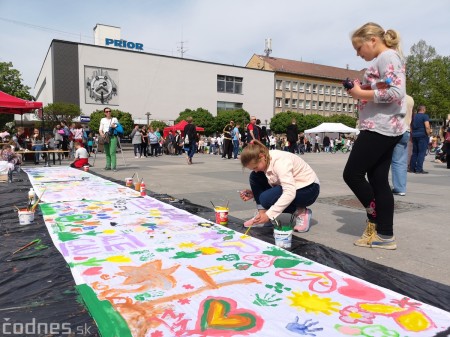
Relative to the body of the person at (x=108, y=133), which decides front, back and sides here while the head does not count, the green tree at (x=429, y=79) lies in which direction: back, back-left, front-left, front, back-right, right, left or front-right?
back-left

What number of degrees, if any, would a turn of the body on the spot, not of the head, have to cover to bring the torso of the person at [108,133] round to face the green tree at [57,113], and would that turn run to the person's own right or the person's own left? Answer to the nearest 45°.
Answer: approximately 180°

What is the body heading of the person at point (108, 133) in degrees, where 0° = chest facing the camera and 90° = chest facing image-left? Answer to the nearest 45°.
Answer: approximately 0°

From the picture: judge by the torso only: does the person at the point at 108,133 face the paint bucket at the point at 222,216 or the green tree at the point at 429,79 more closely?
the paint bucket

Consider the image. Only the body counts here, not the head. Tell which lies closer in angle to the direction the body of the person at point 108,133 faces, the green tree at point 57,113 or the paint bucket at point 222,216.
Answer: the paint bucket

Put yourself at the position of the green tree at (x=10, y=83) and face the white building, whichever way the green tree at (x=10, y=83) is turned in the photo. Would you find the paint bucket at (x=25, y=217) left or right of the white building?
right

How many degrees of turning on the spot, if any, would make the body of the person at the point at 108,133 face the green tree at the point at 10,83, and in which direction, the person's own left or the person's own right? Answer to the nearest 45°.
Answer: approximately 180°

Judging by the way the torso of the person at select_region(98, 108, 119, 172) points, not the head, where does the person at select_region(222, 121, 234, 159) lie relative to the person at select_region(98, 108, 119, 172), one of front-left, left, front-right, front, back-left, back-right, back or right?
back-left

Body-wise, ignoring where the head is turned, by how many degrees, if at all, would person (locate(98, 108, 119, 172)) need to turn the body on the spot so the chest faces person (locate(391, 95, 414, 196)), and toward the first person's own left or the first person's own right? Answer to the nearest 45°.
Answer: approximately 45° to the first person's own left

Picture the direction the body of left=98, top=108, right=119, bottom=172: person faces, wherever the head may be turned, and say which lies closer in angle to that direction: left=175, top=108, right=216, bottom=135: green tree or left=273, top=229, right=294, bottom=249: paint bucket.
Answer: the paint bucket

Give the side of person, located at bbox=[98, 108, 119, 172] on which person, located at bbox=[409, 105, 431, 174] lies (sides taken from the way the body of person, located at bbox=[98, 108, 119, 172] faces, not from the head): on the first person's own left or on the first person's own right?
on the first person's own left
